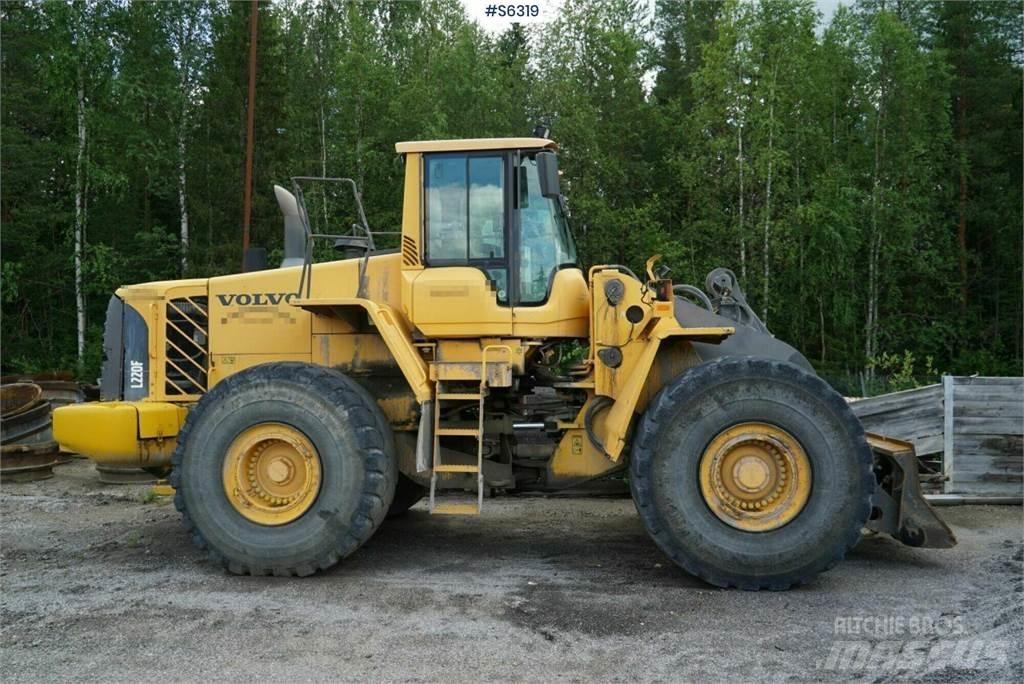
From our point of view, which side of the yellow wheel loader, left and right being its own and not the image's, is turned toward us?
right

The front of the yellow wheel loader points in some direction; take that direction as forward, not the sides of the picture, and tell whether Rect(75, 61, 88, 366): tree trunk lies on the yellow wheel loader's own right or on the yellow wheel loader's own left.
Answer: on the yellow wheel loader's own left
